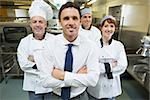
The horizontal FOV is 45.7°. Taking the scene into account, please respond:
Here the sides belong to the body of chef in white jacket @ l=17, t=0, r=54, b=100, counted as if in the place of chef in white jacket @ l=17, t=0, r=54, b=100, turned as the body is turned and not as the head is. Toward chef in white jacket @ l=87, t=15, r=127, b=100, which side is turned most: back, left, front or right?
left

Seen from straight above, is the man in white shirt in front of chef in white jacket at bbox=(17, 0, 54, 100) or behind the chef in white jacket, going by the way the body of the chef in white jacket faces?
in front

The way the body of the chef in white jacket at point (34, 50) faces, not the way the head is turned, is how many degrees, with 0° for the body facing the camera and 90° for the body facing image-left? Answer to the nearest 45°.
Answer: approximately 0°

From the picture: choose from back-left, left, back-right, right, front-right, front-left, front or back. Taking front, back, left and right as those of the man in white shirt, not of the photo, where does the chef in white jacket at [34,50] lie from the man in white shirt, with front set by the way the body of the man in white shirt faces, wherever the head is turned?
back-right

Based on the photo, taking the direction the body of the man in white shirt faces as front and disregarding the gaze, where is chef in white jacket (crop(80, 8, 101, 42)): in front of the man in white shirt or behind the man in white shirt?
behind

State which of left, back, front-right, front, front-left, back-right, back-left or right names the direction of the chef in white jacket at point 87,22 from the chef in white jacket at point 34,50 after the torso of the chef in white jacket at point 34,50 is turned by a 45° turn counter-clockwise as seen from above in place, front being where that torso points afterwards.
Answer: left

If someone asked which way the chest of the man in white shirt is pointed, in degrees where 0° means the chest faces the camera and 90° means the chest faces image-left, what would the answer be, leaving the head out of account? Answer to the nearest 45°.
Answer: approximately 0°
